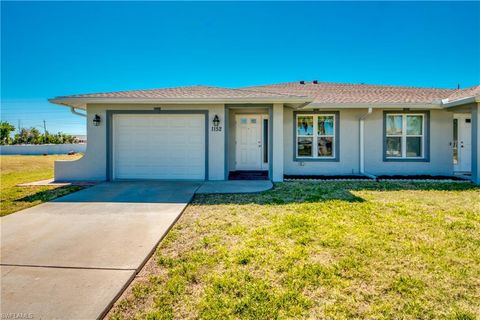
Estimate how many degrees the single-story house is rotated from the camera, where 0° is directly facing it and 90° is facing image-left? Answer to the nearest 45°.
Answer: approximately 0°

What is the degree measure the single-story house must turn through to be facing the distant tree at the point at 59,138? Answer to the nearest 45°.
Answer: approximately 135° to its right

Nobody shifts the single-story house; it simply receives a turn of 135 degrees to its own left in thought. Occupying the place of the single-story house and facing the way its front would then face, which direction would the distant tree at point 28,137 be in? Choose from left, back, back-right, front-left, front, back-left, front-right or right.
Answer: left

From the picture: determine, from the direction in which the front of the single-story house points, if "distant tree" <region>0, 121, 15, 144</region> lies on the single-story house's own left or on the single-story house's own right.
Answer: on the single-story house's own right

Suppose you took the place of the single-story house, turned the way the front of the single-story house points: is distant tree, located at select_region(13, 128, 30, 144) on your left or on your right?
on your right
